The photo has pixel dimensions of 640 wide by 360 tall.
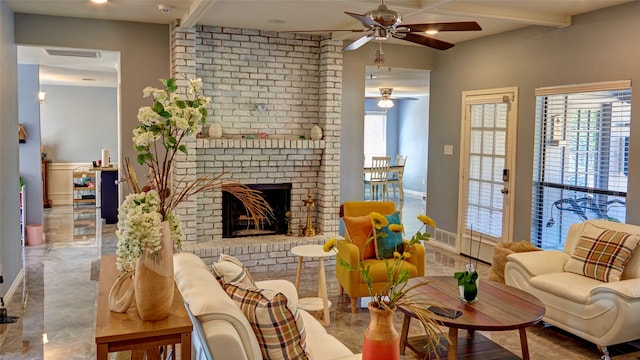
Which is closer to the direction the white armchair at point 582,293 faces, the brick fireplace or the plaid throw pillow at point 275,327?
the plaid throw pillow

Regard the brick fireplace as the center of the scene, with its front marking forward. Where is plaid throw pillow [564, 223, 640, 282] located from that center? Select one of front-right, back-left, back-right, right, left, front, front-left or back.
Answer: front-left

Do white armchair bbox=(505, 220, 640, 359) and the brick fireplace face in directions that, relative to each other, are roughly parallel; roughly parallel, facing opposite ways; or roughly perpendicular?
roughly perpendicular

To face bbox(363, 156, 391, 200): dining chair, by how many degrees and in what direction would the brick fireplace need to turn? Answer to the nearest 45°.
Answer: approximately 135° to its left

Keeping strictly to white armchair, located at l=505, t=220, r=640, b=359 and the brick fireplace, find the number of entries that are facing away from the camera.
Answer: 0

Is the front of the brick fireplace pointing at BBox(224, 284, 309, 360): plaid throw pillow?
yes

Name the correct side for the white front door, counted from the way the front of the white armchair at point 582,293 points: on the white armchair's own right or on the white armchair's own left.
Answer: on the white armchair's own right

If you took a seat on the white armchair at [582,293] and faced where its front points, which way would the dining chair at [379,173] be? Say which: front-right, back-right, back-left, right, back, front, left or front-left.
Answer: right

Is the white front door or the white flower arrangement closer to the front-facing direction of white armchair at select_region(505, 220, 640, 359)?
the white flower arrangement

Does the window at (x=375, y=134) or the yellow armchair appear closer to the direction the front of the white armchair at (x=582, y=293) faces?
the yellow armchair

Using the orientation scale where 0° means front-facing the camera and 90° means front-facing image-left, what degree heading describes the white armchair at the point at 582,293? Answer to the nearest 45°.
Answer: approximately 45°

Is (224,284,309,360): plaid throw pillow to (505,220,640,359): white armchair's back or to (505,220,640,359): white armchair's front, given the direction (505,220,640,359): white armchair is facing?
to the front

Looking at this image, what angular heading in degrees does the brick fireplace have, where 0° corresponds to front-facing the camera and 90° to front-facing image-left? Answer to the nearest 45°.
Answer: approximately 0°
